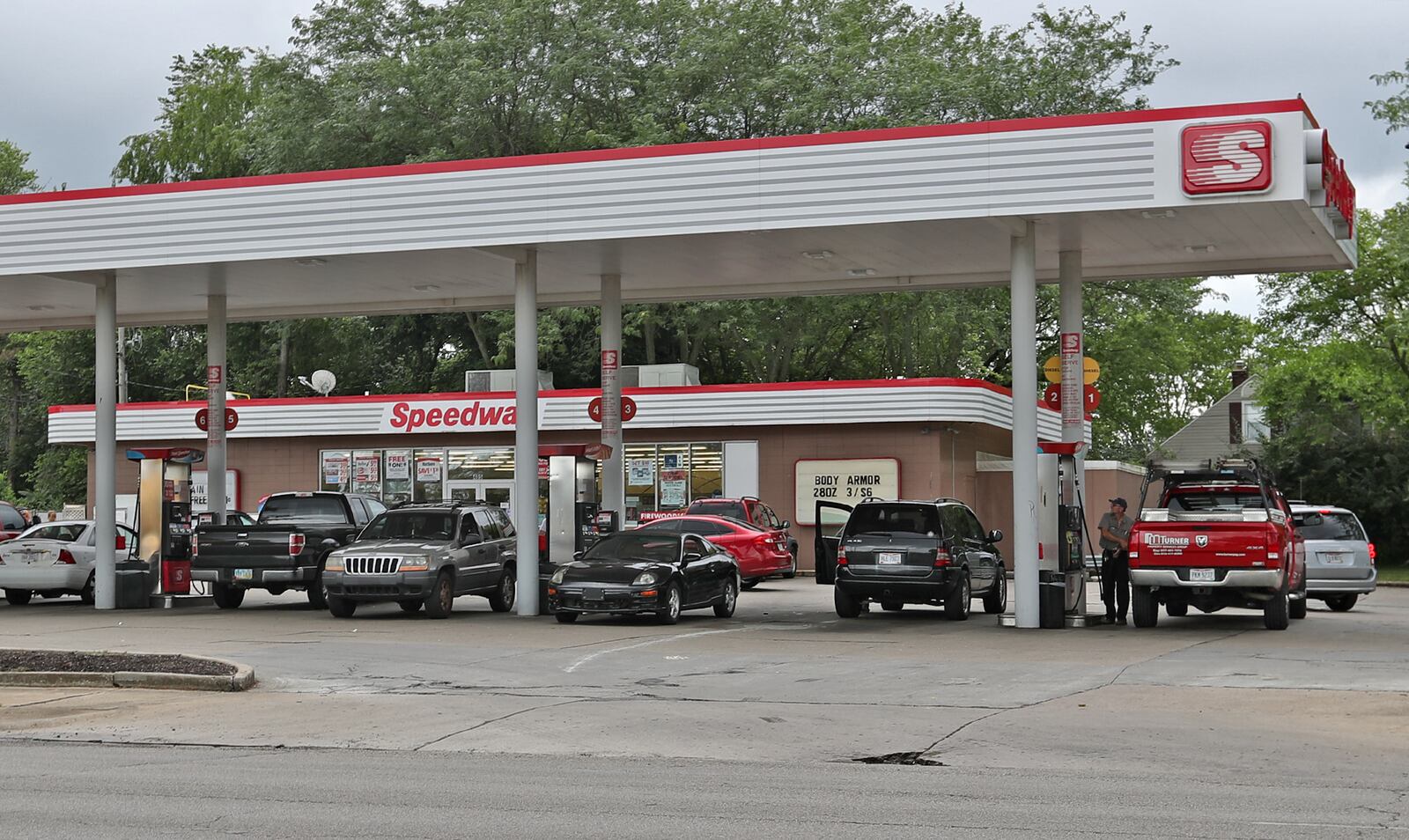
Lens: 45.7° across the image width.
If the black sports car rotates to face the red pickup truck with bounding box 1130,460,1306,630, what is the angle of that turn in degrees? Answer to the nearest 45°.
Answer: approximately 135° to its left

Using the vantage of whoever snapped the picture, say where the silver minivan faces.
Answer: facing away from the viewer

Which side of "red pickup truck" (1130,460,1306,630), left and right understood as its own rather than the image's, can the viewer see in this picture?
back

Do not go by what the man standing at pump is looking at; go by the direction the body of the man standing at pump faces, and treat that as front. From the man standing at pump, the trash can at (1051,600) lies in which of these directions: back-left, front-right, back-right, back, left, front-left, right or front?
front-right

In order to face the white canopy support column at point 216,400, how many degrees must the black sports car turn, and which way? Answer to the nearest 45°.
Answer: approximately 90° to its right

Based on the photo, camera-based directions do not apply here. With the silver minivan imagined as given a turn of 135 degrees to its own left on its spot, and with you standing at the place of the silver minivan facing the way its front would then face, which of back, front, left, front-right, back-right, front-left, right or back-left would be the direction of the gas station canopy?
front

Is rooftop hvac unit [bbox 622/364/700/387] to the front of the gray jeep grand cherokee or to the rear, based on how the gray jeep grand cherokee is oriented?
to the rear

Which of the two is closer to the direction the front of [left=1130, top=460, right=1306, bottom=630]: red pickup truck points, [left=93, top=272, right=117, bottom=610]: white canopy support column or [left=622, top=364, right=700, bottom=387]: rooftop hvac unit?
the rooftop hvac unit

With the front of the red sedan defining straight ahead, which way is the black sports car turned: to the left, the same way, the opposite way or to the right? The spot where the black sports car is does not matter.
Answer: to the left

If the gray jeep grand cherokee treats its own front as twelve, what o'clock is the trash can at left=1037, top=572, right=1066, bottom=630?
The trash can is roughly at 8 o'clock from the gray jeep grand cherokee.
